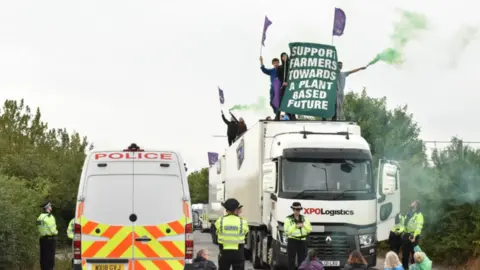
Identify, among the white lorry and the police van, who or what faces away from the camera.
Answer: the police van

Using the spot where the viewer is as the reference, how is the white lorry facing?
facing the viewer

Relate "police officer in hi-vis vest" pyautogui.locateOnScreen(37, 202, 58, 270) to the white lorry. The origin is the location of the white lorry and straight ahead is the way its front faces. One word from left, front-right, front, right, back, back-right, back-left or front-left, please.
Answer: right

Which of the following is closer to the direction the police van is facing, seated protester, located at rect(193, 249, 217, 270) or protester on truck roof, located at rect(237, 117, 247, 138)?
the protester on truck roof

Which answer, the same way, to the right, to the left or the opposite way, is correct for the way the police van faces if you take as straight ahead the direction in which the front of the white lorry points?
the opposite way

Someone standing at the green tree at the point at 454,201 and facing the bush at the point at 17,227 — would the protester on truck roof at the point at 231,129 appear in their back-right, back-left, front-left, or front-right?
front-right

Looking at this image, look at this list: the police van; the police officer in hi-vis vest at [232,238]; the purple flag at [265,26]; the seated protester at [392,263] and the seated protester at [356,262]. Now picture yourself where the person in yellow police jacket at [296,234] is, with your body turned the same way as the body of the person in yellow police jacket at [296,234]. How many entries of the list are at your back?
1

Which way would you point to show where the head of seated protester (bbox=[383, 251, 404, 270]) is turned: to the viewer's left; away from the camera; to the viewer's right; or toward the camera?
away from the camera

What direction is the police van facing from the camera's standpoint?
away from the camera

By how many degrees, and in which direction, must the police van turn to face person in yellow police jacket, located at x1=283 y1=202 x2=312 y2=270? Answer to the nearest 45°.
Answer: approximately 45° to its right
